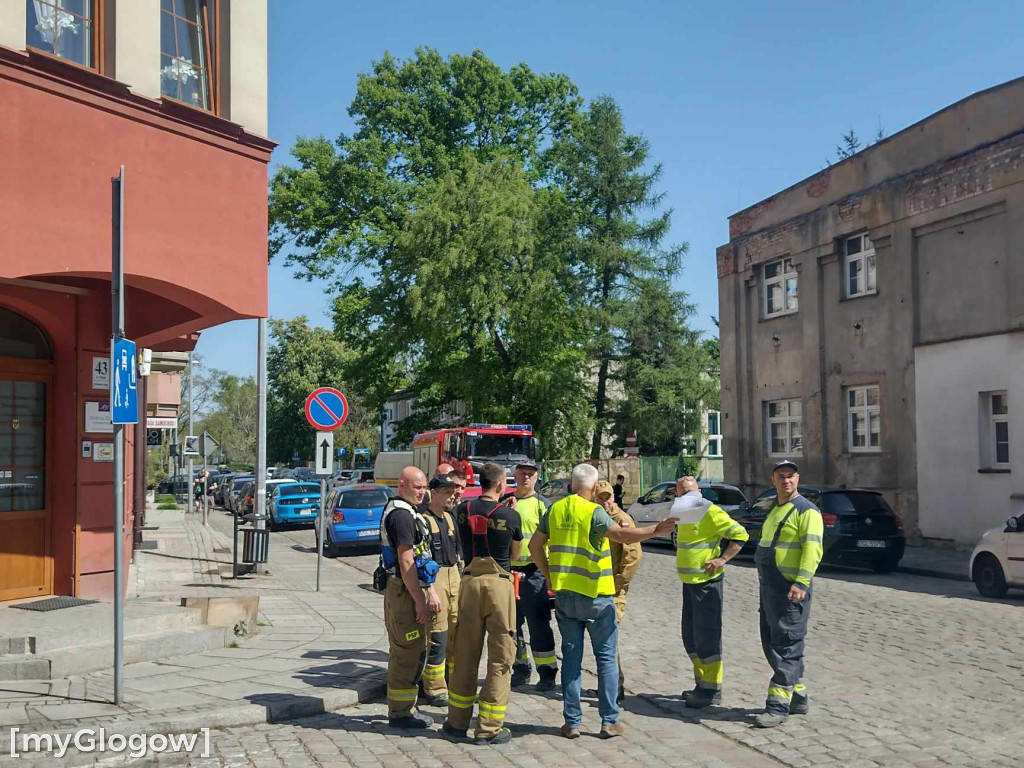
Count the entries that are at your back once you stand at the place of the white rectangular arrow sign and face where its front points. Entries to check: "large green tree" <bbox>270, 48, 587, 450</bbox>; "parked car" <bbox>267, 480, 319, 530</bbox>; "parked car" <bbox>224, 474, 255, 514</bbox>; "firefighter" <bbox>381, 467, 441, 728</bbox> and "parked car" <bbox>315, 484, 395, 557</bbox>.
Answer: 4

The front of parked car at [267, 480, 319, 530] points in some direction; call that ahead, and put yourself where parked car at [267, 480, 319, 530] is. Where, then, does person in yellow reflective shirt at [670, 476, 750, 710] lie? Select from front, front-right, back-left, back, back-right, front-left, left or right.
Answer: back

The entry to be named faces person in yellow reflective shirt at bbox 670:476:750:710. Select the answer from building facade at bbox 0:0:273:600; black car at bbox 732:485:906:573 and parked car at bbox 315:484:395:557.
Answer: the building facade

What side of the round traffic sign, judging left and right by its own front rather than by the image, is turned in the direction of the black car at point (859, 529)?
left

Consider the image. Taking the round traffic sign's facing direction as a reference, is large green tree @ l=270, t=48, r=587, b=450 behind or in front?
behind

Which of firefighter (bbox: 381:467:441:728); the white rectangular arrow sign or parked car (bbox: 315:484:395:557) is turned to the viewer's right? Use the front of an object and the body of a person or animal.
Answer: the firefighter

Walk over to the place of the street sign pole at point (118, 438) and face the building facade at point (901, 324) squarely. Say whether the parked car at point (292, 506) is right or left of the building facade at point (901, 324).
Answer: left

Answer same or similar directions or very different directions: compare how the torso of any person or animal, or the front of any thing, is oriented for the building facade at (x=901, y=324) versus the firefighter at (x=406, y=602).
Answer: very different directions
